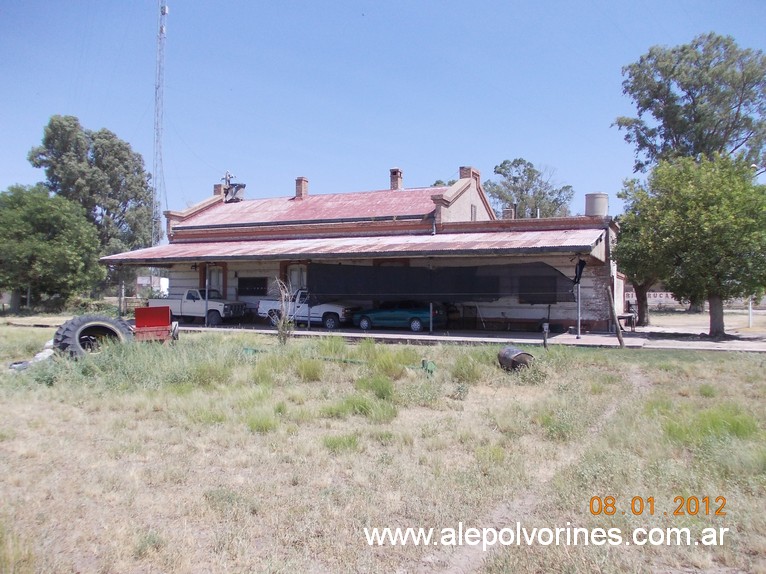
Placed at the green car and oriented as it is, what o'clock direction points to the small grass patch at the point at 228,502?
The small grass patch is roughly at 9 o'clock from the green car.

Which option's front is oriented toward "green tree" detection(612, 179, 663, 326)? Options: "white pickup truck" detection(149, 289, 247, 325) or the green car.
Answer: the white pickup truck

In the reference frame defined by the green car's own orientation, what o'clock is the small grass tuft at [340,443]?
The small grass tuft is roughly at 9 o'clock from the green car.

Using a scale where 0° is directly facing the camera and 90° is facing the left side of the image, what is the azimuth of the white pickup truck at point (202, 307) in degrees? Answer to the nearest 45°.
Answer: approximately 315°

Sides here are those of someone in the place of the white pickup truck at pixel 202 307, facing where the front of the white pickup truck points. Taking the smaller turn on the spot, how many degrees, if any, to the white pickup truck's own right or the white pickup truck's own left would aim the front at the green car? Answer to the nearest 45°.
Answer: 0° — it already faces it

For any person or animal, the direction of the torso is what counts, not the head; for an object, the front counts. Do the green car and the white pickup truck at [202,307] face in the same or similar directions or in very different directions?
very different directions

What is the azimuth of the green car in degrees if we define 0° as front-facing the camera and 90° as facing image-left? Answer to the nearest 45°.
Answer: approximately 90°

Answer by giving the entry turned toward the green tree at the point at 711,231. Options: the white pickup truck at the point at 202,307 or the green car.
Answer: the white pickup truck

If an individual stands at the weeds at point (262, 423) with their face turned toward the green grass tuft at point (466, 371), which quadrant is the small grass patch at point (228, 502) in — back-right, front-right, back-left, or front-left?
back-right

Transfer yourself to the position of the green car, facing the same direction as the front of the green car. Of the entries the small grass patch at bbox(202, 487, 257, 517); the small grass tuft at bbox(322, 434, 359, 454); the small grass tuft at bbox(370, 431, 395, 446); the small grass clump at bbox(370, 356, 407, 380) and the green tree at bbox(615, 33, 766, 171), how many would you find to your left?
4

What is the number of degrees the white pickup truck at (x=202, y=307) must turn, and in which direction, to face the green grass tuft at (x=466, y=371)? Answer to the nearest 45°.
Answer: approximately 45° to its right

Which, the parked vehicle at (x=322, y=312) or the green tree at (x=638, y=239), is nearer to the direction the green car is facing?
the parked vehicle

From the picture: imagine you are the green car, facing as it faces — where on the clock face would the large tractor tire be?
The large tractor tire is roughly at 10 o'clock from the green car.

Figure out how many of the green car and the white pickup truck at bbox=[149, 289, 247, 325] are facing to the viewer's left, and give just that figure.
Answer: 1
